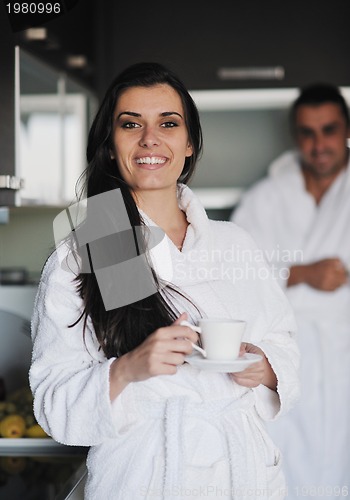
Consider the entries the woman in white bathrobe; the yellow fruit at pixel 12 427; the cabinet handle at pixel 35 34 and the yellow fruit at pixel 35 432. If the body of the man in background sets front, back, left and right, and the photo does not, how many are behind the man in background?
0

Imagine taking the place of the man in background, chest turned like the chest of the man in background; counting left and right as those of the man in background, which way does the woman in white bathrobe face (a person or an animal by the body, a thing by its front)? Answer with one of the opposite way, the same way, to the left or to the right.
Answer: the same way

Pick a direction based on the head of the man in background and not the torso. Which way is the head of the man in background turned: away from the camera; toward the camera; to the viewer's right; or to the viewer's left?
toward the camera

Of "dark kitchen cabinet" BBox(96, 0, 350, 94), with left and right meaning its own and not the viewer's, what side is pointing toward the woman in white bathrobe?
front

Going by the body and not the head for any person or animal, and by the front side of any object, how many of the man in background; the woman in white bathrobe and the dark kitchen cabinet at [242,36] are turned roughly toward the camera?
3

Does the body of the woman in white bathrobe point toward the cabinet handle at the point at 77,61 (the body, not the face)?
no

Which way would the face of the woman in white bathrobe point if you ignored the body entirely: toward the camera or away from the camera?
toward the camera

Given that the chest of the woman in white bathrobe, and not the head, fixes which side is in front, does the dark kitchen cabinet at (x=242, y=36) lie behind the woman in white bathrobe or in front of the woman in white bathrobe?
behind

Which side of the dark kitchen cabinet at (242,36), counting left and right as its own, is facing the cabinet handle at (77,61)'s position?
right

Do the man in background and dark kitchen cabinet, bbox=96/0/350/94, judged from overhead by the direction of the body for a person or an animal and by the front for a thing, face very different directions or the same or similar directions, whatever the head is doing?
same or similar directions

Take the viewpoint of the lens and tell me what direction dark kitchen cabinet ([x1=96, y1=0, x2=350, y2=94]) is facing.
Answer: facing the viewer
